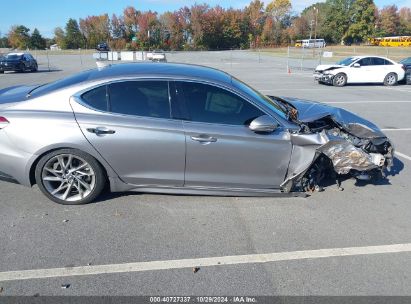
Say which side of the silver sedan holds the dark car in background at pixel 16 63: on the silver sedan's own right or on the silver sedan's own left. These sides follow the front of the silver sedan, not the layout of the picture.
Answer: on the silver sedan's own left

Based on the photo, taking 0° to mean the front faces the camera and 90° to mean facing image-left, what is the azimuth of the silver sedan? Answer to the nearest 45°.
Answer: approximately 270°

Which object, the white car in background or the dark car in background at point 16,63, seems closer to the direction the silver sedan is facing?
the white car in background

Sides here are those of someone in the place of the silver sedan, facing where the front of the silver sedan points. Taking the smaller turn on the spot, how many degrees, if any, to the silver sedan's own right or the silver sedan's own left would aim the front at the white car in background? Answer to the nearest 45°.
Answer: approximately 45° to the silver sedan's own left
